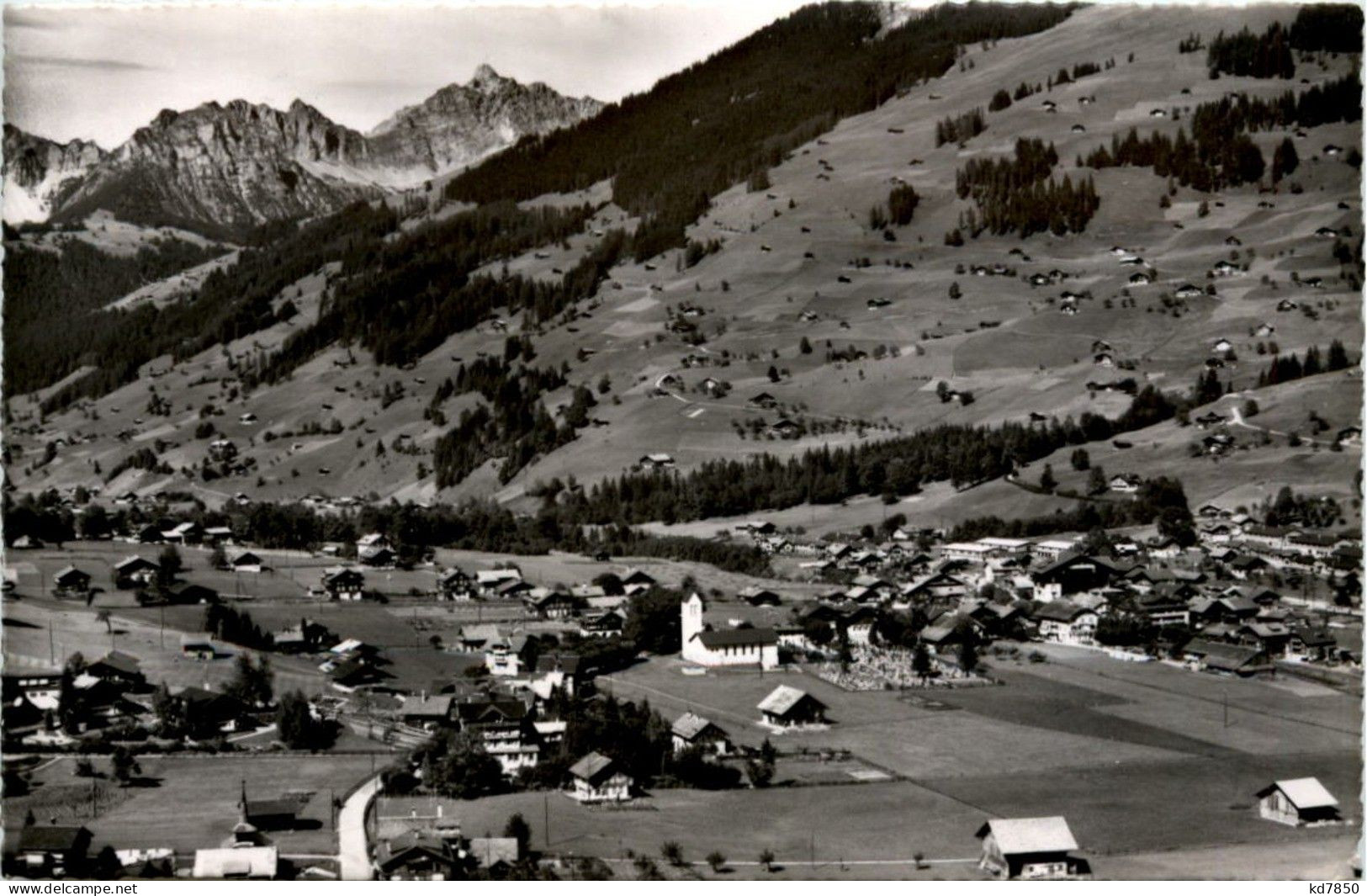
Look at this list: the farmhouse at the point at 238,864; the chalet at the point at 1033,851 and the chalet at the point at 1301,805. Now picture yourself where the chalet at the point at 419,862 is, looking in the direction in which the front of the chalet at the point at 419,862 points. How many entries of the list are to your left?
2

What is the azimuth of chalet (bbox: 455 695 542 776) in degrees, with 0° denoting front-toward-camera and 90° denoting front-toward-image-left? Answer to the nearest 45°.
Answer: approximately 0°

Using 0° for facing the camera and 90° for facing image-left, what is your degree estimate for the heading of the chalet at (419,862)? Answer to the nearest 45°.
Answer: approximately 0°

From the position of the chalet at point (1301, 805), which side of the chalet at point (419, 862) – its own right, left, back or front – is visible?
left

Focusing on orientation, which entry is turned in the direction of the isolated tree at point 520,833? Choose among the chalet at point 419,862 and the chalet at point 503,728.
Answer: the chalet at point 503,728

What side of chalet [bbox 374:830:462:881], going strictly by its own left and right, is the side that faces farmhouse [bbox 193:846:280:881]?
right

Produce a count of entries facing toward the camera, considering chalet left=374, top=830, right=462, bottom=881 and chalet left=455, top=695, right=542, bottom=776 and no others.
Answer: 2

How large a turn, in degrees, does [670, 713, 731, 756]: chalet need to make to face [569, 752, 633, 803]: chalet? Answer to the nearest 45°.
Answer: approximately 90° to its right

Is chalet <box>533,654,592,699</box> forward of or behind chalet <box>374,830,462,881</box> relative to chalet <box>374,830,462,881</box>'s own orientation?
behind

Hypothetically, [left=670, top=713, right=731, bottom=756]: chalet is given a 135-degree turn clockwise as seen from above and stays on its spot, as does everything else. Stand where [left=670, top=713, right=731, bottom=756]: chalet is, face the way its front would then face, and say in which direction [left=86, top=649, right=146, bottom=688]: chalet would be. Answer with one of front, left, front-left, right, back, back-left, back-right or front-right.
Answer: front

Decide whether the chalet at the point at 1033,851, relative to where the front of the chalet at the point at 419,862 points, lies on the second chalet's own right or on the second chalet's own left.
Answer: on the second chalet's own left

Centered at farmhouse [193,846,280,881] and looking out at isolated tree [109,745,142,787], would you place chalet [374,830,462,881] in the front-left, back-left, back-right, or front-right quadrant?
back-right

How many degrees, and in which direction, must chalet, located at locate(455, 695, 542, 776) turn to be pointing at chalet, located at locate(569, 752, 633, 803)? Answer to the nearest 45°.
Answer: approximately 45° to its left
